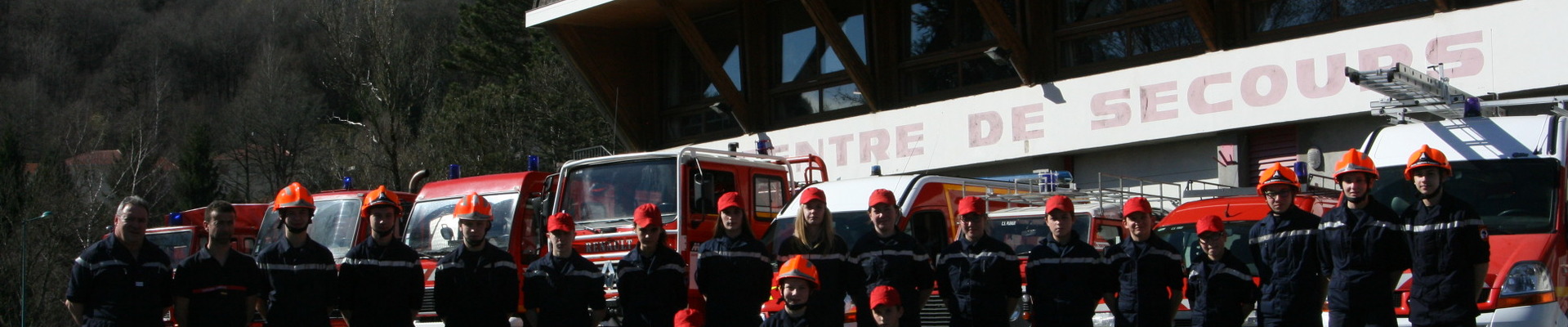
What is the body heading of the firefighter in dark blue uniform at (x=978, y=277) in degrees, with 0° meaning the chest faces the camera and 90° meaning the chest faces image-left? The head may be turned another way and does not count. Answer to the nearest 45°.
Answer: approximately 0°

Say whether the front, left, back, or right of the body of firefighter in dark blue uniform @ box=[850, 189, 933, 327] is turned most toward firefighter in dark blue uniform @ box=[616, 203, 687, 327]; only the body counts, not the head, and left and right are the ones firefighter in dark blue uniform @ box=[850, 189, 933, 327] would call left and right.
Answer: right

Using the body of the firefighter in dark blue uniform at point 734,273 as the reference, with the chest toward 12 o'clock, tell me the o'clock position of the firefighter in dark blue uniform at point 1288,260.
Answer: the firefighter in dark blue uniform at point 1288,260 is roughly at 9 o'clock from the firefighter in dark blue uniform at point 734,273.

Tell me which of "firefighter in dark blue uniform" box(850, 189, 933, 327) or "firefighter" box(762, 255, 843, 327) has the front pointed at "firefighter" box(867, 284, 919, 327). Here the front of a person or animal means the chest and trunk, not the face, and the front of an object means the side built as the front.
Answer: the firefighter in dark blue uniform

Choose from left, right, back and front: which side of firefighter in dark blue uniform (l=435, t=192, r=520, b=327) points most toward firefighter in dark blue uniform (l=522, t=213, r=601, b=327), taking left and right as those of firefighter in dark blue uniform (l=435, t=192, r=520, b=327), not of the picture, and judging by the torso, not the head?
left

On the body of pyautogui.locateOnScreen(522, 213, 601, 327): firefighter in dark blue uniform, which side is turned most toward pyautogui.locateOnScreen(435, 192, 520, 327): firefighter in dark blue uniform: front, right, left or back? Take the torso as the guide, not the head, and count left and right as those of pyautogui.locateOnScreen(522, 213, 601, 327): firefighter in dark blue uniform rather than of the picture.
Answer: right
